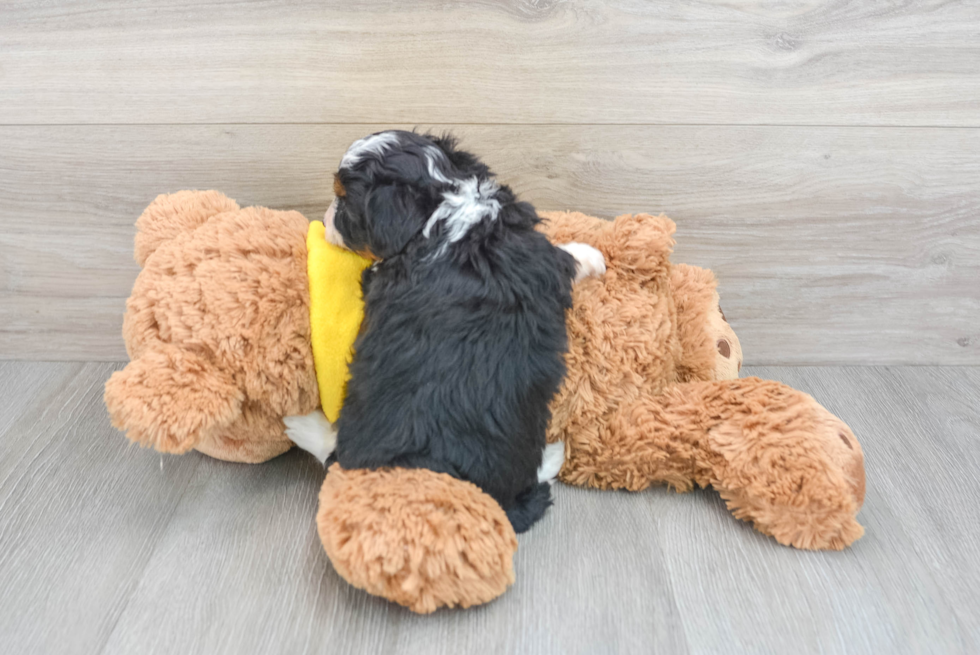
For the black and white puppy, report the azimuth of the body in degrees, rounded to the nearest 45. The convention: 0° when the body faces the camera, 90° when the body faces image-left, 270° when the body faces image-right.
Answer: approximately 180°
